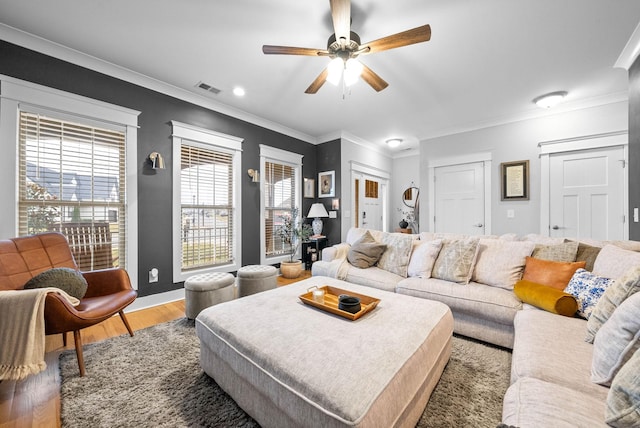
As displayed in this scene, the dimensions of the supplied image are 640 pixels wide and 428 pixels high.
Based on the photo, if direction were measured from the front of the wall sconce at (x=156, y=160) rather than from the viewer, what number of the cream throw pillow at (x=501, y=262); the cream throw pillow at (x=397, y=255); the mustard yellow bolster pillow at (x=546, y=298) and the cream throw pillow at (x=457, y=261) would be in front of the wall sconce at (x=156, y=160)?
4

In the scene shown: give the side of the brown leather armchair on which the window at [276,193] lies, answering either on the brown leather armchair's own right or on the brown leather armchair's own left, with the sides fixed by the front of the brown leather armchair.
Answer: on the brown leather armchair's own left

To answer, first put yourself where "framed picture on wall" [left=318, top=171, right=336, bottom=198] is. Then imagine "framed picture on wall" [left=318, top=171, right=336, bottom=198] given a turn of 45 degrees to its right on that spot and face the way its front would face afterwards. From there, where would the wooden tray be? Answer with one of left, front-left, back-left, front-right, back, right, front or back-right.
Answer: left

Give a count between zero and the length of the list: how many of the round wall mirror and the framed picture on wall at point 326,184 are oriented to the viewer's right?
0

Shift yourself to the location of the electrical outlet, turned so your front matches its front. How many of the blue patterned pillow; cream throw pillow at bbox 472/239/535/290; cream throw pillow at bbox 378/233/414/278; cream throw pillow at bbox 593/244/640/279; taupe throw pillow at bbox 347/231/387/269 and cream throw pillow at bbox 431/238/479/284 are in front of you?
6

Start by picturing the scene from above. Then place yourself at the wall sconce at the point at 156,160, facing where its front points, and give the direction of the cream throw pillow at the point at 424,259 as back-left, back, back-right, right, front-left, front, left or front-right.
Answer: front

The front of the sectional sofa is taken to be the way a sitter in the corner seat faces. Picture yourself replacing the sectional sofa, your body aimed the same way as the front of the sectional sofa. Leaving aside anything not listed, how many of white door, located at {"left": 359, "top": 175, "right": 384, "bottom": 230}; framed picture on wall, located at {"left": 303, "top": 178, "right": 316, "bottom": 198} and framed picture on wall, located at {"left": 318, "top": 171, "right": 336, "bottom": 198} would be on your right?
3

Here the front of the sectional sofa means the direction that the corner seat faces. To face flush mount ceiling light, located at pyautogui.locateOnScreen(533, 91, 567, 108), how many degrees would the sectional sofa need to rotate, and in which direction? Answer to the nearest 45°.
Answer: approximately 135° to its right

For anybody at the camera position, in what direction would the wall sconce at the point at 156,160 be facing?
facing the viewer and to the right of the viewer

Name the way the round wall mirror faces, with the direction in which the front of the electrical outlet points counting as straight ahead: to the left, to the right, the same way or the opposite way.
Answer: to the right

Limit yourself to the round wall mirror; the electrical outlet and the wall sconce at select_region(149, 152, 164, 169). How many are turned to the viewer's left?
0

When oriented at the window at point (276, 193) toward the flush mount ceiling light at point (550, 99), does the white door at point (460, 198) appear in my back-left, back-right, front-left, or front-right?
front-left

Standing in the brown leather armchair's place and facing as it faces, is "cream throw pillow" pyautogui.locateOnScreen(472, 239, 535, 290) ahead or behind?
ahead

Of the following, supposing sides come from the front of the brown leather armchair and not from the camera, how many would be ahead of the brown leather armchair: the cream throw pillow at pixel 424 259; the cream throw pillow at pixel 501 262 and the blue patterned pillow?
3

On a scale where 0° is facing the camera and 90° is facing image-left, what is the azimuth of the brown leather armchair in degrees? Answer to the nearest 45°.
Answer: approximately 315°

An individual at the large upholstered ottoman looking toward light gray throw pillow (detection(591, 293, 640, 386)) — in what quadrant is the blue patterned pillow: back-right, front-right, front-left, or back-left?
front-left

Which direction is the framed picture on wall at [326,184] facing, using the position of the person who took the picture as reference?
facing the viewer and to the left of the viewer
